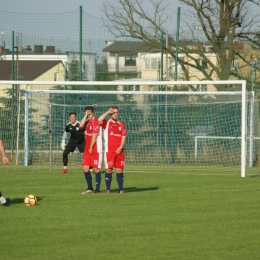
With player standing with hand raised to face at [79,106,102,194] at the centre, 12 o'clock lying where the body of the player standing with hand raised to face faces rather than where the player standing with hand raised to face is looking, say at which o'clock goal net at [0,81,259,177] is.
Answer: The goal net is roughly at 5 o'clock from the player standing with hand raised to face.

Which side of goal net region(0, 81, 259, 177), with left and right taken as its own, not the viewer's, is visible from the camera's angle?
front

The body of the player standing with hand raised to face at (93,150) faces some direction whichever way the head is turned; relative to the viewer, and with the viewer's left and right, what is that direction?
facing the viewer and to the left of the viewer

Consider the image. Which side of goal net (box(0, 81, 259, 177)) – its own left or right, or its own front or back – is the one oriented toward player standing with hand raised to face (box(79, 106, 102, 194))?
front

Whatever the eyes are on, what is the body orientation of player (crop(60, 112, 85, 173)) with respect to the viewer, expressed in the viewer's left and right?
facing the viewer
